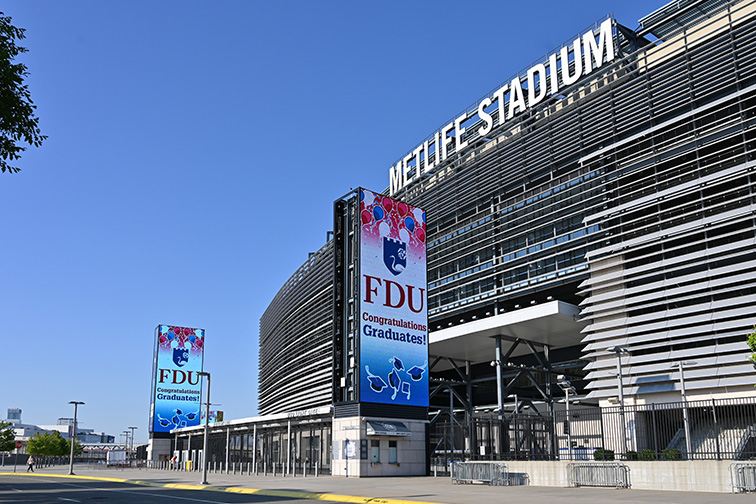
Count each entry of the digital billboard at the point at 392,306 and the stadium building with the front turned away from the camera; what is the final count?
0

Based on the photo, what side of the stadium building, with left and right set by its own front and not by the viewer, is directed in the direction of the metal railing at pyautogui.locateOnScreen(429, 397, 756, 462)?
front

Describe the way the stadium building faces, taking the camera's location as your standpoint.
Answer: facing the viewer and to the left of the viewer

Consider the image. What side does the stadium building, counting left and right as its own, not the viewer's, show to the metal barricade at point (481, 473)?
front

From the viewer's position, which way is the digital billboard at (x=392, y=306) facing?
facing the viewer and to the right of the viewer
